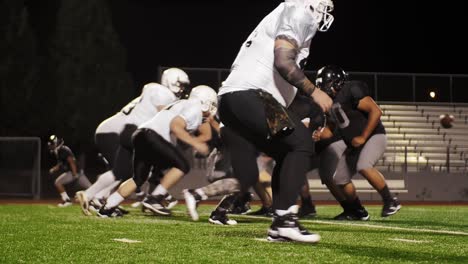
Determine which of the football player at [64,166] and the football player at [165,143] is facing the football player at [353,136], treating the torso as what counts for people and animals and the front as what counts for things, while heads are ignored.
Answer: the football player at [165,143]

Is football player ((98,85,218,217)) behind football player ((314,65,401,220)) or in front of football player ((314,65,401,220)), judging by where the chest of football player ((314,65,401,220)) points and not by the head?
in front

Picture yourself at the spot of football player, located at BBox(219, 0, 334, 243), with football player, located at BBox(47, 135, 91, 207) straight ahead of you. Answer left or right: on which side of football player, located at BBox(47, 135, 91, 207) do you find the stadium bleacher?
right

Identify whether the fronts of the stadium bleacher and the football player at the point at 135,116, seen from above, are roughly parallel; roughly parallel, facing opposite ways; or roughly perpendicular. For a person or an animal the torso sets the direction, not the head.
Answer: roughly perpendicular

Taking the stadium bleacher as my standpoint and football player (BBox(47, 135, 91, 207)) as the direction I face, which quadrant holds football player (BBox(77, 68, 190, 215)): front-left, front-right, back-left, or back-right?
front-left

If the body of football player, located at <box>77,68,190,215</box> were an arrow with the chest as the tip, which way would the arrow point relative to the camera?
to the viewer's right

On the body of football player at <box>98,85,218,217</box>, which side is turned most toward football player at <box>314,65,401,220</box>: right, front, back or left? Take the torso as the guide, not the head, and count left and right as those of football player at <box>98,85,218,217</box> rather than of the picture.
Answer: front

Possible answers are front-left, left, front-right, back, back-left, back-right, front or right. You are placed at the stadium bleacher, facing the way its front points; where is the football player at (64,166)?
front-right

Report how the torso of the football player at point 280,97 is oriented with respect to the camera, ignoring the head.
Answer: to the viewer's right

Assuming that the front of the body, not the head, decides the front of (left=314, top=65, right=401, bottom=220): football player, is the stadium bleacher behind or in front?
behind

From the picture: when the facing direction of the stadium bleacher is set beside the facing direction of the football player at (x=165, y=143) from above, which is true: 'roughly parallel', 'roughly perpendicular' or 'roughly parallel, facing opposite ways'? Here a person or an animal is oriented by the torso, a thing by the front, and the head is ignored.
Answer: roughly perpendicular

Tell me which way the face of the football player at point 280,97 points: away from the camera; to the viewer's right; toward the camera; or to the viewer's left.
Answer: to the viewer's right

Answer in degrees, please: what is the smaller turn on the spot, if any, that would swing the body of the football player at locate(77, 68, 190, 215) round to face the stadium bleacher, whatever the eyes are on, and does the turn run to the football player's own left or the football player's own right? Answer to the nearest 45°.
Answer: approximately 45° to the football player's own left

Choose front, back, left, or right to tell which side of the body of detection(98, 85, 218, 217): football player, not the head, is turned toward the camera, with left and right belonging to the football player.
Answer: right

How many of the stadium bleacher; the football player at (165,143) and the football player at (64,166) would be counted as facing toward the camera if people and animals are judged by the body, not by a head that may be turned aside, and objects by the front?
1
